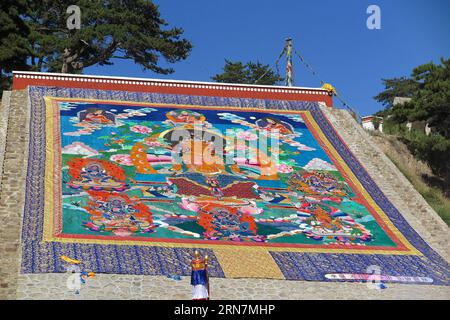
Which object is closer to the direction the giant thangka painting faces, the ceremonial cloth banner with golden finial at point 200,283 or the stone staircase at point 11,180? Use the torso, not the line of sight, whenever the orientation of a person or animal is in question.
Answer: the ceremonial cloth banner with golden finial

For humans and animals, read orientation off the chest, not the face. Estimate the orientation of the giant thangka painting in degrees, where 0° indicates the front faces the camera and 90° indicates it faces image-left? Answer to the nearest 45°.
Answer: approximately 0°

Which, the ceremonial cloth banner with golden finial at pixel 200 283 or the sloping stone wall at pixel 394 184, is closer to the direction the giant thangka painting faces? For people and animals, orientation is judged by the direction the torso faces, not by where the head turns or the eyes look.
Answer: the ceremonial cloth banner with golden finial

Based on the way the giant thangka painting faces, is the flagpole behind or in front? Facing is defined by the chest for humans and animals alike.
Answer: behind
